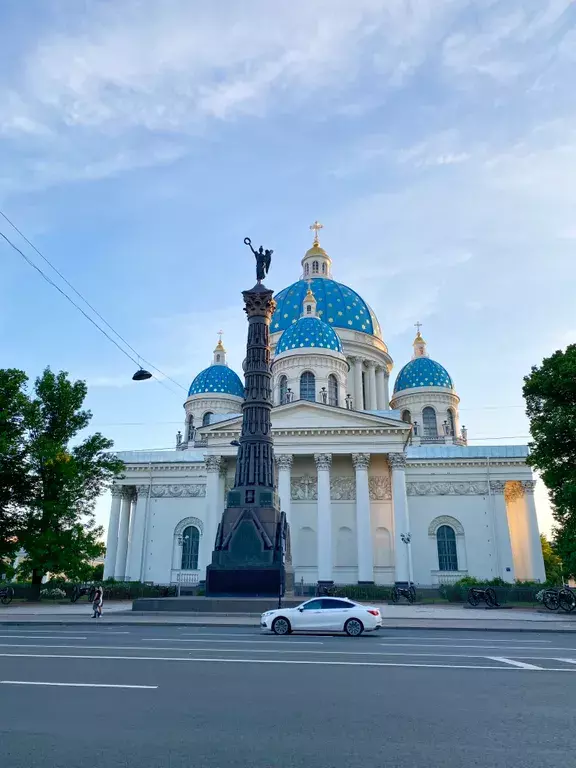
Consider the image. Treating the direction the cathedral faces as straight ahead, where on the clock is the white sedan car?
The white sedan car is roughly at 12 o'clock from the cathedral.

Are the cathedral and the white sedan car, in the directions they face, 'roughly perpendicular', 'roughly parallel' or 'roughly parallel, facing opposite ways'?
roughly perpendicular

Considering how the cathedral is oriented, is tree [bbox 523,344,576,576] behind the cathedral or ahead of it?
ahead

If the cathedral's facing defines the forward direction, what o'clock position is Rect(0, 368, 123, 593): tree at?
The tree is roughly at 2 o'clock from the cathedral.

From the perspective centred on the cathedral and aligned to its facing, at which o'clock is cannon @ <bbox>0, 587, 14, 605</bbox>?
The cannon is roughly at 2 o'clock from the cathedral.

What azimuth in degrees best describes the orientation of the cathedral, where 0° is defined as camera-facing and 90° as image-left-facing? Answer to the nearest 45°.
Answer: approximately 0°

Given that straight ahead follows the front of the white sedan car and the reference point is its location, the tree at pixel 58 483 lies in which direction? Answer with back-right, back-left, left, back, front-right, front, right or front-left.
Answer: front-right

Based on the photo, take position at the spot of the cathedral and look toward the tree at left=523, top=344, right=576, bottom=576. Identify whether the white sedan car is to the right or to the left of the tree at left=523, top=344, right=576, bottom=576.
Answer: right

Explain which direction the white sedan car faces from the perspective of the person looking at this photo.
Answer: facing to the left of the viewer

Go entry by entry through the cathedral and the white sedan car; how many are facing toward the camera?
1

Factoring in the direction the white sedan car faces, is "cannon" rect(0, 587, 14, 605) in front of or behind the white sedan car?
in front
